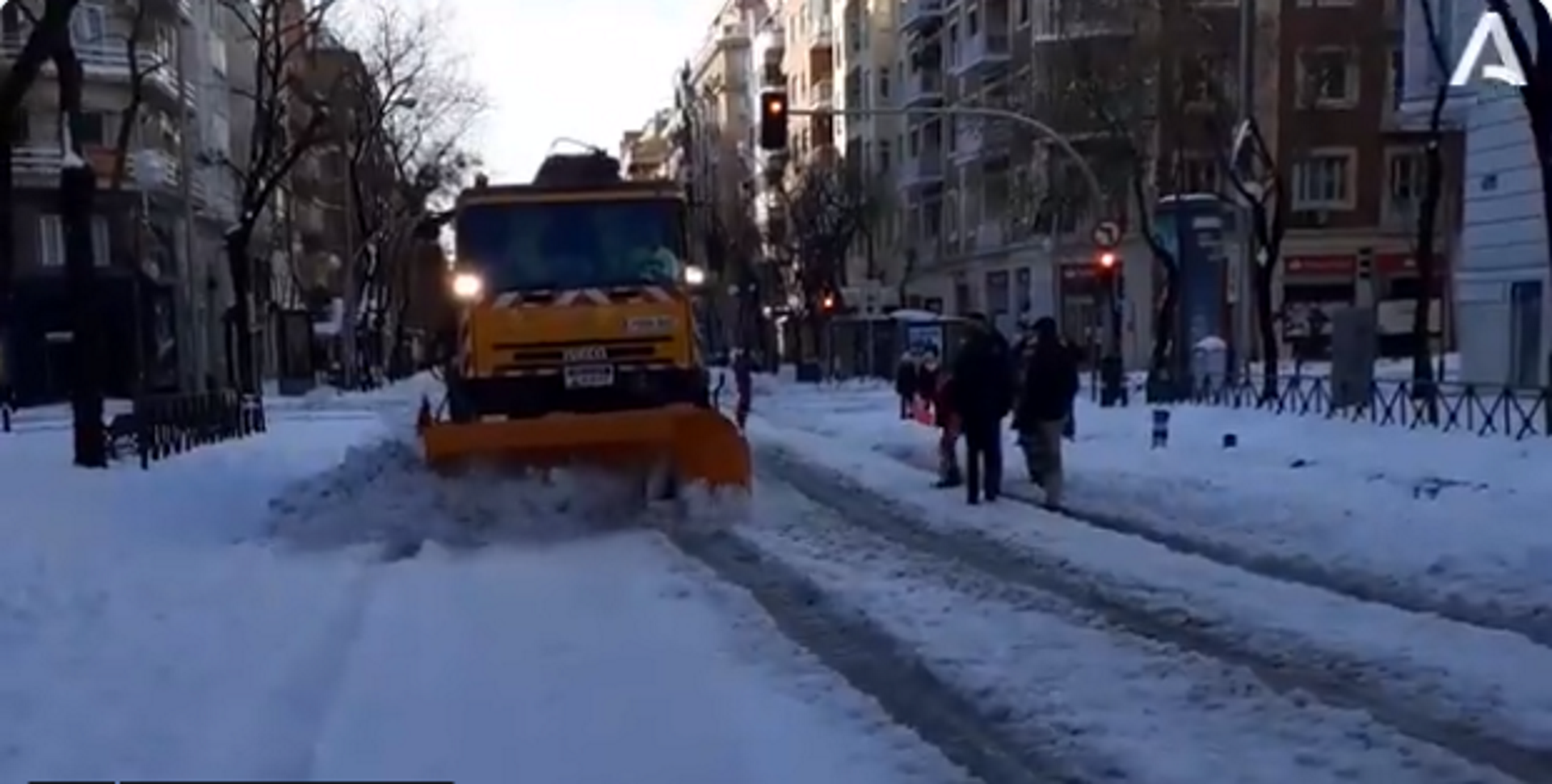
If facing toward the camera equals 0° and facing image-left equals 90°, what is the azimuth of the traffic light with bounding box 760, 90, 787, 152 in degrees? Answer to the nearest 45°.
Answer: approximately 0°

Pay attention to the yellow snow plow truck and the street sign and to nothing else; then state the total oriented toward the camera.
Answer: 2

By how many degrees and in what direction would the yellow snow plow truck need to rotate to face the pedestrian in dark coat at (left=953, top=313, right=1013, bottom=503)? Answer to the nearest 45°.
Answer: approximately 90° to its left

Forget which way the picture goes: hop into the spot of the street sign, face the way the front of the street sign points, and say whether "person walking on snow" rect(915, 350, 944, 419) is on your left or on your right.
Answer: on your right

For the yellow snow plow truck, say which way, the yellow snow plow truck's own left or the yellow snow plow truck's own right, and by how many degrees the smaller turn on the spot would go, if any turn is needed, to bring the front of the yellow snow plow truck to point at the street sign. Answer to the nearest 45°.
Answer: approximately 135° to the yellow snow plow truck's own left

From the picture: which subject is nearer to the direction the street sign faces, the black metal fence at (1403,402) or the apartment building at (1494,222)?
the black metal fence

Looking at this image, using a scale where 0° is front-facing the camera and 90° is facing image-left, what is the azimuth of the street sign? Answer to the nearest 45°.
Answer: approximately 0°

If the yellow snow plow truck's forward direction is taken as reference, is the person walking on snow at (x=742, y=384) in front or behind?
behind
